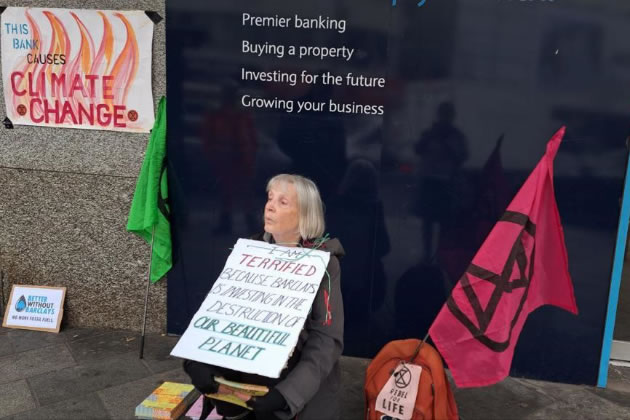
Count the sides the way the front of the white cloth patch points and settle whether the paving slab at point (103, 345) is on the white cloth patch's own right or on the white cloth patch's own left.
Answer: on the white cloth patch's own right

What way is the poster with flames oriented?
toward the camera

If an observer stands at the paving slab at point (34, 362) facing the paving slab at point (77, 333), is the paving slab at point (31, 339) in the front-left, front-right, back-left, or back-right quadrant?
front-left

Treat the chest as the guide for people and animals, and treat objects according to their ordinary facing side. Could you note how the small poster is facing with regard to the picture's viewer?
facing the viewer

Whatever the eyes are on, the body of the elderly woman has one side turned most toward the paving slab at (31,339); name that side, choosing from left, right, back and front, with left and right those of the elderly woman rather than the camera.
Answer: right

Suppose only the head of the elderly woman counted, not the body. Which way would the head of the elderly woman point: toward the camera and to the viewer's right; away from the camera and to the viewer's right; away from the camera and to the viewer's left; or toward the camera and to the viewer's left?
toward the camera and to the viewer's left

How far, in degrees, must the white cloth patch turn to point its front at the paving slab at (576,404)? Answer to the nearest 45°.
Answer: approximately 135° to its left

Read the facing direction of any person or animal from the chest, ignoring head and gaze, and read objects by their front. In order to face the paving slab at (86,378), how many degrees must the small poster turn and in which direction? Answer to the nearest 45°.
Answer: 0° — it already faces it

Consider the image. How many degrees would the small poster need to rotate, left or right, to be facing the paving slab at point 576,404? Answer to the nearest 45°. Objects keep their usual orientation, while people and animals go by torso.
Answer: approximately 45° to its left

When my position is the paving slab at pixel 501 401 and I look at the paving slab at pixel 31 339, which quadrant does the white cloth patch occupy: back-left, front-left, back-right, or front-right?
front-left

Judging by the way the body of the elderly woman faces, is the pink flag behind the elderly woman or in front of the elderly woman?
behind

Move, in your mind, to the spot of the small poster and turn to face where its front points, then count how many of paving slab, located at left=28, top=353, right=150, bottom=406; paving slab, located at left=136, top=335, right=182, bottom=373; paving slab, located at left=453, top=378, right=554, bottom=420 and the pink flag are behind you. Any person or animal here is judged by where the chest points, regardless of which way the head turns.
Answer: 0

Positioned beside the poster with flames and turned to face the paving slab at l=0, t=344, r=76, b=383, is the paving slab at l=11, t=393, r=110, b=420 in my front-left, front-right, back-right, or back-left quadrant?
front-left

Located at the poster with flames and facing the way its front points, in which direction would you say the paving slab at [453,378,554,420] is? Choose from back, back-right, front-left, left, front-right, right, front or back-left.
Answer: front-left
